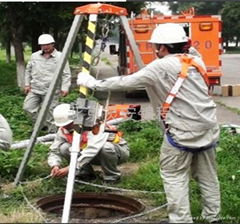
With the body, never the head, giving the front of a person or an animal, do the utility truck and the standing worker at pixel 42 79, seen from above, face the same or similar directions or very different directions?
very different directions

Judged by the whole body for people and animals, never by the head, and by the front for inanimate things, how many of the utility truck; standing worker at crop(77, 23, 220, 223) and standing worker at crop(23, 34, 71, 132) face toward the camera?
1

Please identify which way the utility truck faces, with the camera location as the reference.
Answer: facing away from the viewer

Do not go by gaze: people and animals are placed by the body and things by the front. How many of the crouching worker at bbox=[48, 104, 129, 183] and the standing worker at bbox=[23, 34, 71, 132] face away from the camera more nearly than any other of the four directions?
0

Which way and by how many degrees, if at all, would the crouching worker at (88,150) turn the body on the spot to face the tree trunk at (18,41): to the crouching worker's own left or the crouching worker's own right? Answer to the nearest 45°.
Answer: approximately 135° to the crouching worker's own right

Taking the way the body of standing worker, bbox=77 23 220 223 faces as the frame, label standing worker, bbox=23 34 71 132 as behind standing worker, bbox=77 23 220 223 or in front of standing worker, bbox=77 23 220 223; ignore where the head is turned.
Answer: in front

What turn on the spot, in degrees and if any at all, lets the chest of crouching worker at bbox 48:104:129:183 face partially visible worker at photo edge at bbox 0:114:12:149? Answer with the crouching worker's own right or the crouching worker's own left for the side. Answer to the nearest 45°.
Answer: approximately 45° to the crouching worker's own right

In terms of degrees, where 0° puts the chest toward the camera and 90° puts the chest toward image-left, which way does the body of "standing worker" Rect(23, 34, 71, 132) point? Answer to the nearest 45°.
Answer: approximately 0°

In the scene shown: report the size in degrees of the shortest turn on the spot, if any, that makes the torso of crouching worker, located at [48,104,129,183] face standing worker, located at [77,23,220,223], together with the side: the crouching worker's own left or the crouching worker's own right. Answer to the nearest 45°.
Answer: approximately 90° to the crouching worker's own left

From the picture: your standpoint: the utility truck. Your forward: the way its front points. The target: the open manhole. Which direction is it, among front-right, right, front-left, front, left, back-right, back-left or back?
back

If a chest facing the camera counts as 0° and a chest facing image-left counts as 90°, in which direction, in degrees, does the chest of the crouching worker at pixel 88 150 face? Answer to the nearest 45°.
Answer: approximately 45°

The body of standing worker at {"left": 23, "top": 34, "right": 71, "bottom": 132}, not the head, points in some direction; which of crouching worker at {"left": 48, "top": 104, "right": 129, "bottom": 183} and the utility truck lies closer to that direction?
the crouching worker

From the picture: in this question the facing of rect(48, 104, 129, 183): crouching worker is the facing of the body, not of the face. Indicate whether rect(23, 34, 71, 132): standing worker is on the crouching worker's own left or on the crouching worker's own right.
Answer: on the crouching worker's own right
